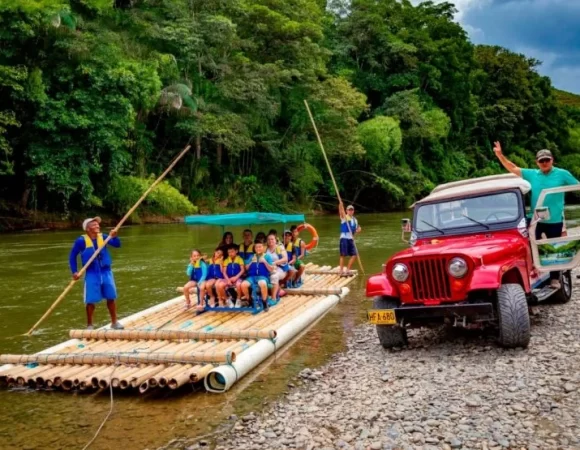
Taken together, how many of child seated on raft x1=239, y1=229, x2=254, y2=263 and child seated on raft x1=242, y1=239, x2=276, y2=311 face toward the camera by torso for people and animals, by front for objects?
2

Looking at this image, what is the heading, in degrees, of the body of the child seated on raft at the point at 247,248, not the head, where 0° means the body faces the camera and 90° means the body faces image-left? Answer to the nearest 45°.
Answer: approximately 0°
